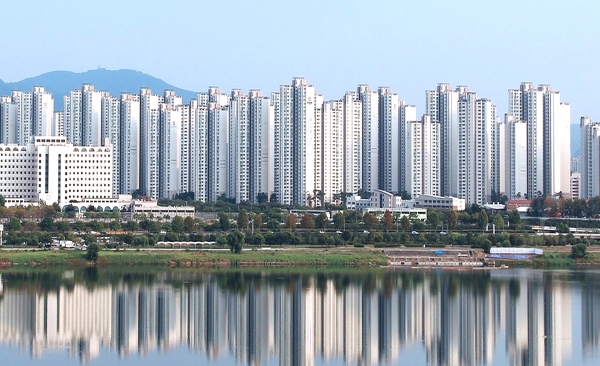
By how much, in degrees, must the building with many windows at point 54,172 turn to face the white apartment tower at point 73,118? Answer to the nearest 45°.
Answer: approximately 180°

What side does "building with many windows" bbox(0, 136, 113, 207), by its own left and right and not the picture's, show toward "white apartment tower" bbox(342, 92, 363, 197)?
left

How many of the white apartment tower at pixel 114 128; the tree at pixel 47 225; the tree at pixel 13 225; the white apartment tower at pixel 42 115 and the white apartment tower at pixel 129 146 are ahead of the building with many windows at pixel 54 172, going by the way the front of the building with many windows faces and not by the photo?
2

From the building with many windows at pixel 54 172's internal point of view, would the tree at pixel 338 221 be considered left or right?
on its left

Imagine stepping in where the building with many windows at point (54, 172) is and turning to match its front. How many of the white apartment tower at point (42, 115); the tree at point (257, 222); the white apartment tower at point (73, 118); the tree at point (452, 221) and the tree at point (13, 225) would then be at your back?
2

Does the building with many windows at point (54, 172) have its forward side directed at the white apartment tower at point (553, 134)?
no

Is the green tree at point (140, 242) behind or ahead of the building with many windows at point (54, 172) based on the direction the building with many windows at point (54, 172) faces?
ahead

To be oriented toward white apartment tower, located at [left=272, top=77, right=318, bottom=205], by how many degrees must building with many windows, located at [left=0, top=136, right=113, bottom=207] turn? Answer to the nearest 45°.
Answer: approximately 90° to its left

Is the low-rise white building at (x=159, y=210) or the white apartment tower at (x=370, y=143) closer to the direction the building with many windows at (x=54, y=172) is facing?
the low-rise white building

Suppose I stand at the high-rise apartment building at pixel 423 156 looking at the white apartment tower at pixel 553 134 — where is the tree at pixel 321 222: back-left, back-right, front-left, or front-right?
back-right

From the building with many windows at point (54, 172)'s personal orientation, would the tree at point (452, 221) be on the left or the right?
on its left

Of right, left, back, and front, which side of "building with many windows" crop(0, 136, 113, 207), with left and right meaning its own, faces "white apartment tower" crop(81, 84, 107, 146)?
back

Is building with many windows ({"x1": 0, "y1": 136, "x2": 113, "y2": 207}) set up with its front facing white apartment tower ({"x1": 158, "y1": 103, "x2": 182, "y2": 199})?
no

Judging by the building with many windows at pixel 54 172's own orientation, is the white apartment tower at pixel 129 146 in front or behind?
behind

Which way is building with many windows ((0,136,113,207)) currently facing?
toward the camera
